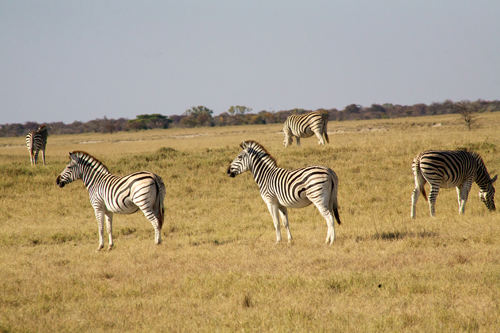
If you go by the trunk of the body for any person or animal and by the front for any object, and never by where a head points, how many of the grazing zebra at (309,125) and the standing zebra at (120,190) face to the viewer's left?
2

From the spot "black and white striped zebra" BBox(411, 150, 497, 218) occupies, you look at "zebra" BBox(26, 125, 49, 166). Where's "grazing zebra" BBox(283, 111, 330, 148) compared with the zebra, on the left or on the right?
right

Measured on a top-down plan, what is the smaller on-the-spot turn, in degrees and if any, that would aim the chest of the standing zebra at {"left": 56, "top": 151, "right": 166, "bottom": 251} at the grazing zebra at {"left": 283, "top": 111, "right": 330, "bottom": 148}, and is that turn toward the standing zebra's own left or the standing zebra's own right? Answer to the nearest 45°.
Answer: approximately 135° to the standing zebra's own right

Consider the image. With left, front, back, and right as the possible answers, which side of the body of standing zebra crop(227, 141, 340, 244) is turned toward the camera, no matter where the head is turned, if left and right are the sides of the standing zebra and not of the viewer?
left

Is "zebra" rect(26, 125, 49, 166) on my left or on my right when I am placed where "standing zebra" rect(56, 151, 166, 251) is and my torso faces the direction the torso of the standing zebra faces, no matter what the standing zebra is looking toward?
on my right

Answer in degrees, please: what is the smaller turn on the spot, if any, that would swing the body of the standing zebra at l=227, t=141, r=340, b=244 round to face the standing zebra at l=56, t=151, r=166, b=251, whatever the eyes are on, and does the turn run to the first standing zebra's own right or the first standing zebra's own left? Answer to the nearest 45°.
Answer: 0° — it already faces it

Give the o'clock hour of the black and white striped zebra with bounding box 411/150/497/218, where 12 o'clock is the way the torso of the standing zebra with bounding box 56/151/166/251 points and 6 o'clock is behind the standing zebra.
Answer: The black and white striped zebra is roughly at 6 o'clock from the standing zebra.

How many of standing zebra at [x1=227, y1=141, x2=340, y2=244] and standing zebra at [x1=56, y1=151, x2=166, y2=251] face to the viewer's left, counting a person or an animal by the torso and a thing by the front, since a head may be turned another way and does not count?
2

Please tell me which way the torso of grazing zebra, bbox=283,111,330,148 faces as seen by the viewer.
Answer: to the viewer's left

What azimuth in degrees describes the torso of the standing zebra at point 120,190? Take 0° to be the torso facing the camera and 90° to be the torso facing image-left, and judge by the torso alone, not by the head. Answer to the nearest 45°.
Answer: approximately 90°
